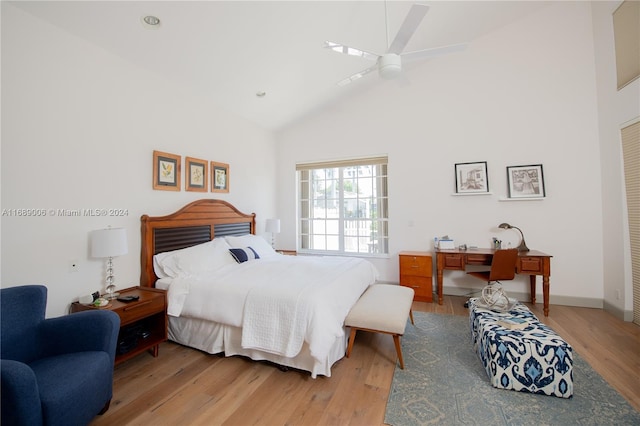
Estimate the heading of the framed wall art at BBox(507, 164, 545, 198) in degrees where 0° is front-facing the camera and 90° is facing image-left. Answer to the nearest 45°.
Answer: approximately 0°

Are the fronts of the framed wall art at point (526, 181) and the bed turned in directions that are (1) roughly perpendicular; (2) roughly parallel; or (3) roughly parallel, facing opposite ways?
roughly perpendicular

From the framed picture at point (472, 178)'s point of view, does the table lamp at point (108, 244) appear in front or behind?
in front

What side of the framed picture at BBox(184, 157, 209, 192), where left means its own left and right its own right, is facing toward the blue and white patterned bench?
front

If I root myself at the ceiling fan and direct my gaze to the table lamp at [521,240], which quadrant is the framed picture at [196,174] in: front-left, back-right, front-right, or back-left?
back-left

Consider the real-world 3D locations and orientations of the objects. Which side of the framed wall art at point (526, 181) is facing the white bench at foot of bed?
front

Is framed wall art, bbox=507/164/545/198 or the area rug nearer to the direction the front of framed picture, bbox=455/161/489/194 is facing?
the area rug

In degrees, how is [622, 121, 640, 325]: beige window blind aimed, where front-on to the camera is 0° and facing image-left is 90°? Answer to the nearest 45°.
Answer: approximately 45°

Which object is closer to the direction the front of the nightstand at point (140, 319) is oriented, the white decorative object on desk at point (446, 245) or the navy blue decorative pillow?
the white decorative object on desk

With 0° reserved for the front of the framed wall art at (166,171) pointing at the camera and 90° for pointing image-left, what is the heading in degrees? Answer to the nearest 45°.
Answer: approximately 315°

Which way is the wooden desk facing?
toward the camera

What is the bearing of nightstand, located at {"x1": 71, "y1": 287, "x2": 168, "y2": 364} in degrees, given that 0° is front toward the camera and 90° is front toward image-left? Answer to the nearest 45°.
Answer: approximately 315°
